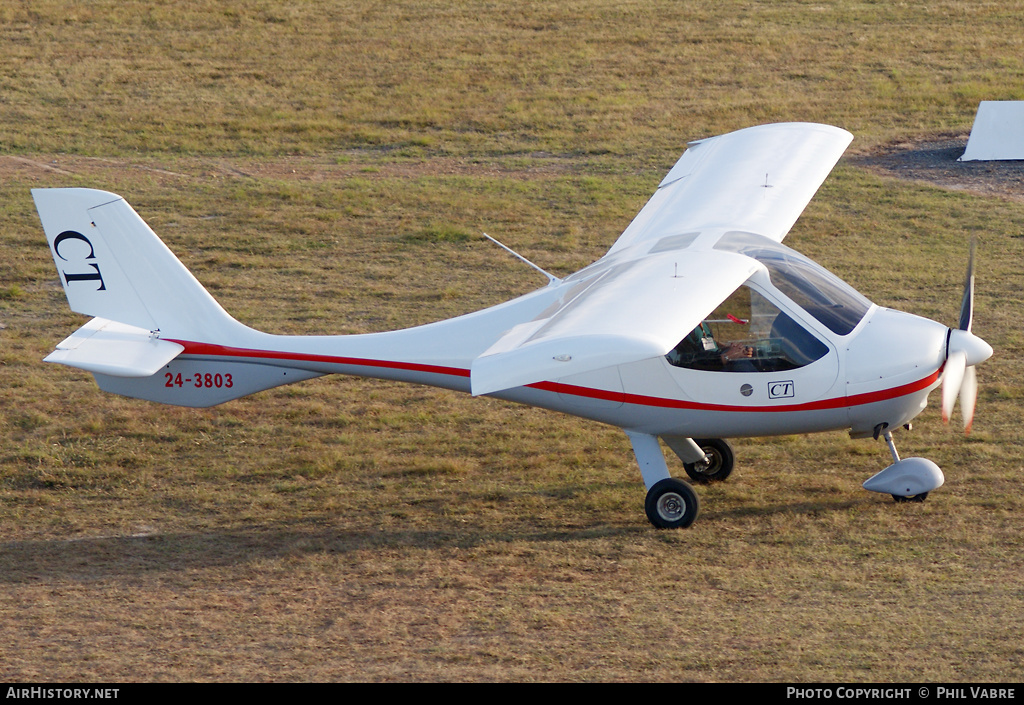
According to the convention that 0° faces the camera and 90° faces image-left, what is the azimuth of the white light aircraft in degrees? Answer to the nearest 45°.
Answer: approximately 270°
